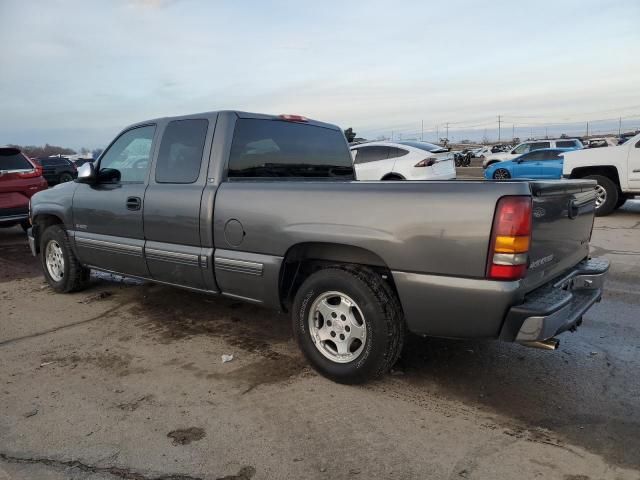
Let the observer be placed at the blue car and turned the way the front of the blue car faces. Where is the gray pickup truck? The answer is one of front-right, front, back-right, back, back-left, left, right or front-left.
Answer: left

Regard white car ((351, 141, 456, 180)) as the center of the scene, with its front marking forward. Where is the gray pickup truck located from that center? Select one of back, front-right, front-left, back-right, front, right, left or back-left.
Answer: back-left

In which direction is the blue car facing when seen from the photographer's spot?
facing to the left of the viewer

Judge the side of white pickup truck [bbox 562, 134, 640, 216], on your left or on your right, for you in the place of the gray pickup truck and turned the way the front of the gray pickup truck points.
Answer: on your right

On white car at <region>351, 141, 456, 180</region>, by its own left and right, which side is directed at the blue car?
right
